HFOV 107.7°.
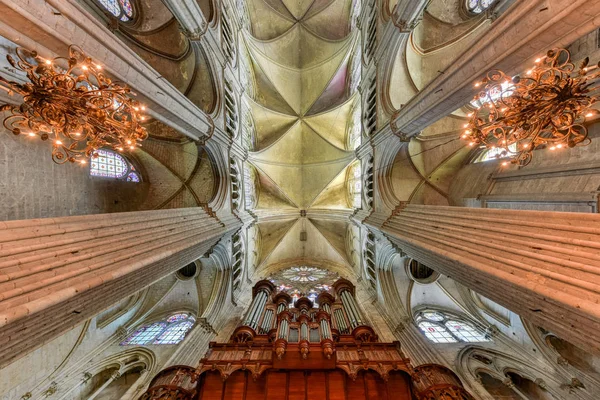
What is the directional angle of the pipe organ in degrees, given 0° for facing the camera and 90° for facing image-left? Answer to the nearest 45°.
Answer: approximately 0°
